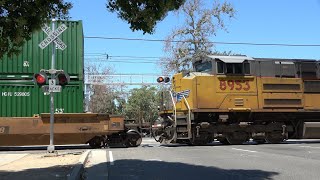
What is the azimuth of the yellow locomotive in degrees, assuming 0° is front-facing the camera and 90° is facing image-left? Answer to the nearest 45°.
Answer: approximately 90°

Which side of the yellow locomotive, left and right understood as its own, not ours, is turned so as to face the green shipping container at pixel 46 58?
front

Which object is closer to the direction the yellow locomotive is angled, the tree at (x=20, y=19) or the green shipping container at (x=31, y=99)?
the green shipping container

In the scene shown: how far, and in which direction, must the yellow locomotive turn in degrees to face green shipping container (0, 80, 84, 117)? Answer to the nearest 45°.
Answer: approximately 45° to its left

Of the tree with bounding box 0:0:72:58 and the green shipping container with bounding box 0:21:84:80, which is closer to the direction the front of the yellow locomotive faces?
the green shipping container
